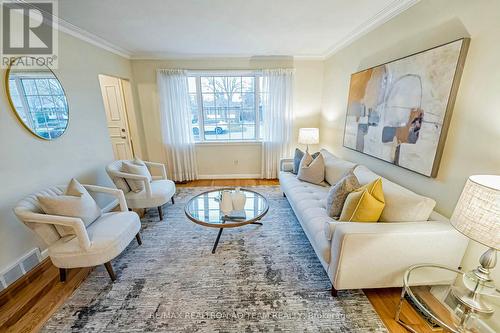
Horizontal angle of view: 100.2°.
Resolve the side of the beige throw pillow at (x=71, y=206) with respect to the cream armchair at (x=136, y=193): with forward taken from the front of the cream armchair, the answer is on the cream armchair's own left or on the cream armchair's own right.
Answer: on the cream armchair's own right

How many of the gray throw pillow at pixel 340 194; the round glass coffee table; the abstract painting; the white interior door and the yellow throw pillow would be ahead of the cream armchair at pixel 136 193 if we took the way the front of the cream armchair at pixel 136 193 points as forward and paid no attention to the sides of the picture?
4

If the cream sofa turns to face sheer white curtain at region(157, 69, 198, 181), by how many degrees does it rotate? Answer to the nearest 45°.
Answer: approximately 45° to its right

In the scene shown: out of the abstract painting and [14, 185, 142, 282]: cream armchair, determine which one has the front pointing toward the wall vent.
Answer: the abstract painting

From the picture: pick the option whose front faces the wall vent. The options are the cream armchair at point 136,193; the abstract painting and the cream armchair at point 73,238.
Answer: the abstract painting

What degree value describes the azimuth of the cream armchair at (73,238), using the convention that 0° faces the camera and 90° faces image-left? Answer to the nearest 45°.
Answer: approximately 315°

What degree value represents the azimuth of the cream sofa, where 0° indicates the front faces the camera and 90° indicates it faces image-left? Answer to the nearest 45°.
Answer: approximately 45°

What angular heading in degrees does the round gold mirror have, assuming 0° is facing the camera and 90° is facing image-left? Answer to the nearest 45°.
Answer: approximately 315°

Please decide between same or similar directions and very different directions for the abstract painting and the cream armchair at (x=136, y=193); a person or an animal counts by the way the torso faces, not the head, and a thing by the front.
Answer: very different directions

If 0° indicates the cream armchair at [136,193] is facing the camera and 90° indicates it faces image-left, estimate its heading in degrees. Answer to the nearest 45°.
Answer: approximately 315°

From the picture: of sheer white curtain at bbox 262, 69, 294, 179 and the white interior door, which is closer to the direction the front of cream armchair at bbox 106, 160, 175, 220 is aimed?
the sheer white curtain
